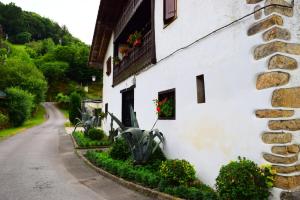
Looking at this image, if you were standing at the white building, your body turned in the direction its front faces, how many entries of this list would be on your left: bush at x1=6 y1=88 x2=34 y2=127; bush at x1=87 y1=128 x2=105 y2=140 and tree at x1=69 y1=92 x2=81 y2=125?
0

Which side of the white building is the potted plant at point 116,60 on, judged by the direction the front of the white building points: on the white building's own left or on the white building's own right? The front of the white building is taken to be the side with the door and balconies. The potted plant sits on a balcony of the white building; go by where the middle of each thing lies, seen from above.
on the white building's own right

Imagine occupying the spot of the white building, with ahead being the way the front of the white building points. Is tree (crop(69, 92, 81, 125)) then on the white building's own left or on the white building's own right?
on the white building's own right

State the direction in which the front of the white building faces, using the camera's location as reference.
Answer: facing the viewer and to the left of the viewer

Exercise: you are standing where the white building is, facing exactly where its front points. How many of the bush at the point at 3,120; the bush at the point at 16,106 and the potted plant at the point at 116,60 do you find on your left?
0
